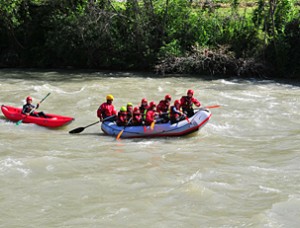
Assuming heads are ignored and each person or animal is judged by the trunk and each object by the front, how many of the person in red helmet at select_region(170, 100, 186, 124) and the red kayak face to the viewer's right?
2

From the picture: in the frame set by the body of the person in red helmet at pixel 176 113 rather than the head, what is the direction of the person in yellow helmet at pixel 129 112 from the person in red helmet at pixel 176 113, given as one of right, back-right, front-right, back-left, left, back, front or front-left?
back

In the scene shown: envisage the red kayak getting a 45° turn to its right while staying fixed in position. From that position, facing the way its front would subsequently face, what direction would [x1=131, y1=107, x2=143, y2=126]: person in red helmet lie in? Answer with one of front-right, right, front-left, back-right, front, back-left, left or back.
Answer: front

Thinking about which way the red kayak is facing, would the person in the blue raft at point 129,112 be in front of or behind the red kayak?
in front

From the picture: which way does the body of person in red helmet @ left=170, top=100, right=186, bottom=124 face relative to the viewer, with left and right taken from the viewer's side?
facing to the right of the viewer

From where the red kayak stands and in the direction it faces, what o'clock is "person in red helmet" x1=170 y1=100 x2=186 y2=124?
The person in red helmet is roughly at 1 o'clock from the red kayak.
